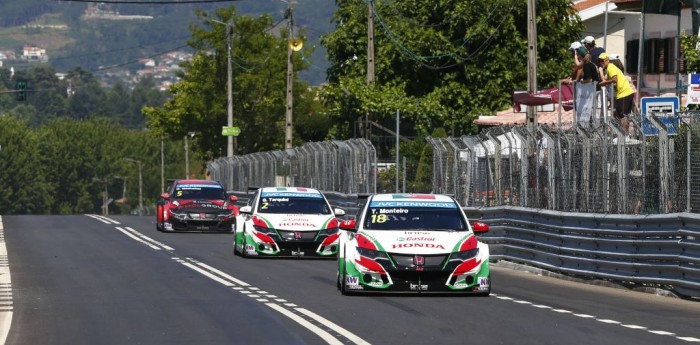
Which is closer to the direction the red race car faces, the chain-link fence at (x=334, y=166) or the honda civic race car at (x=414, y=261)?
the honda civic race car

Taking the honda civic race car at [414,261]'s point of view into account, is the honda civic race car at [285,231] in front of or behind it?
behind

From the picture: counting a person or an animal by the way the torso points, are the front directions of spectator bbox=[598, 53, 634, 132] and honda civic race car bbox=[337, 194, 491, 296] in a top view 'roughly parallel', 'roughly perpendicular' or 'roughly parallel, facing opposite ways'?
roughly perpendicular

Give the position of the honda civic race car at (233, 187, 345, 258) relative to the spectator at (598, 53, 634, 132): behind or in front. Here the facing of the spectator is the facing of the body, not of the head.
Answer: in front

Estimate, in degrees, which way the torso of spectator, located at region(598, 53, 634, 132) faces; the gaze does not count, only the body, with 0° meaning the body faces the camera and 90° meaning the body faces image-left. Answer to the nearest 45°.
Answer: approximately 90°

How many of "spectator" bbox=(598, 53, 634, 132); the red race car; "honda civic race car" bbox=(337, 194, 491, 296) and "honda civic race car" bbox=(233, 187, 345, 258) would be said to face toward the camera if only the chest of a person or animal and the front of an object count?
3
